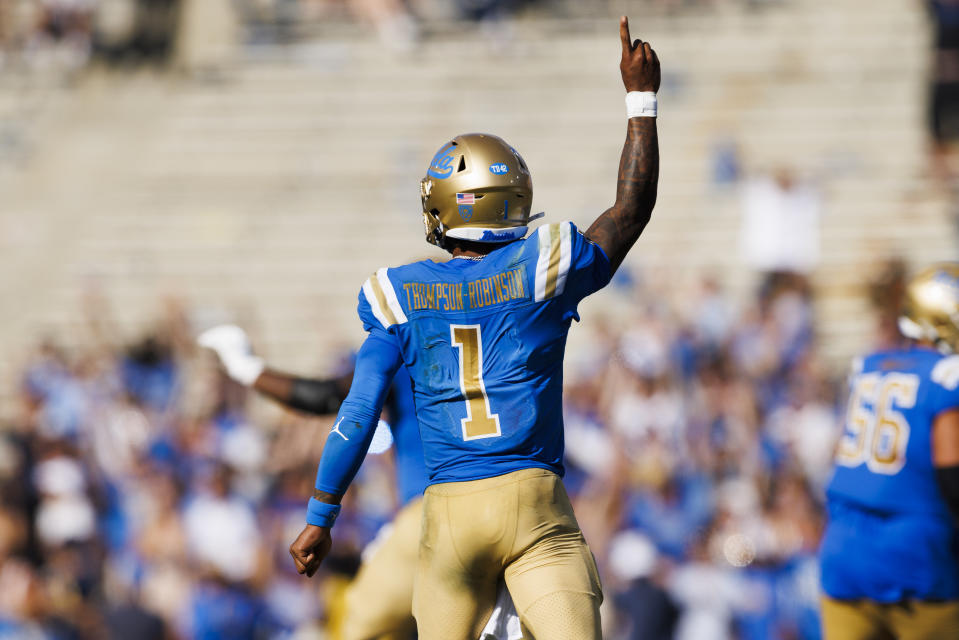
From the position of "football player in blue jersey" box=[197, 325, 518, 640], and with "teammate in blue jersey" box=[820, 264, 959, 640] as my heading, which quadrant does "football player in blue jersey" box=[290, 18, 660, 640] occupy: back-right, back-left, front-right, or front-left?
front-right

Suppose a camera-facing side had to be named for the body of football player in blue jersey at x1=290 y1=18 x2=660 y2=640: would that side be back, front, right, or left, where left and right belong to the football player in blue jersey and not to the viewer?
back

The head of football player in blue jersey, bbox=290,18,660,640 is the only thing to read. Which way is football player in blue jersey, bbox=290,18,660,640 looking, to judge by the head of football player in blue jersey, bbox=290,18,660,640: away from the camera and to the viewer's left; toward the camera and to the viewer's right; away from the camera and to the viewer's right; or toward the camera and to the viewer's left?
away from the camera and to the viewer's left

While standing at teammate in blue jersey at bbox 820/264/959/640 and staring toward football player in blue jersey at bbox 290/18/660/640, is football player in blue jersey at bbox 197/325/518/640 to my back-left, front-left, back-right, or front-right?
front-right

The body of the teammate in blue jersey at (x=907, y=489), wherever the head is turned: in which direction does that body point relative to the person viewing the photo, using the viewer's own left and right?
facing away from the viewer and to the right of the viewer

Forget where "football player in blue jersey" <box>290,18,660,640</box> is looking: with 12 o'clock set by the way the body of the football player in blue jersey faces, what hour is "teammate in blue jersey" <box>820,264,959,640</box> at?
The teammate in blue jersey is roughly at 2 o'clock from the football player in blue jersey.
